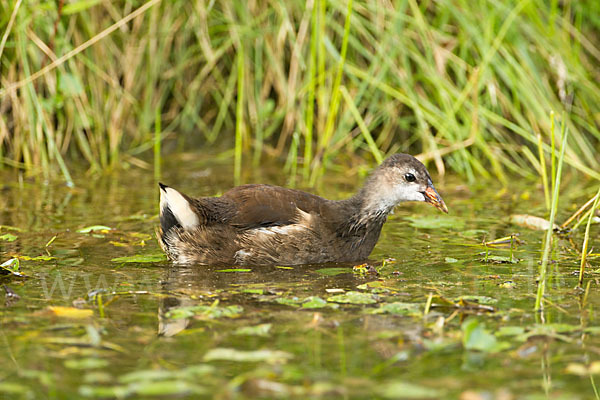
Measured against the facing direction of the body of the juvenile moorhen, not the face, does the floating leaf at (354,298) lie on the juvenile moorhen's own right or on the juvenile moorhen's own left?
on the juvenile moorhen's own right

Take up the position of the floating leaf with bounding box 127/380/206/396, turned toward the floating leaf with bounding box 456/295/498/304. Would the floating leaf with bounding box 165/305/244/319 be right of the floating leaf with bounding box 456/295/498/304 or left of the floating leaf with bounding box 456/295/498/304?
left

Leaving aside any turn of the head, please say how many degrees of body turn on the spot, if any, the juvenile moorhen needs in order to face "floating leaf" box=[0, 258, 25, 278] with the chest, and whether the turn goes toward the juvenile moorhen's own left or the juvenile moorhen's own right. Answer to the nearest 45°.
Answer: approximately 135° to the juvenile moorhen's own right

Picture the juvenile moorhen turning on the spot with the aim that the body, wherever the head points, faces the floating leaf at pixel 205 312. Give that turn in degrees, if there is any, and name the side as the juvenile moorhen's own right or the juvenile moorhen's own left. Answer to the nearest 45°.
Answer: approximately 90° to the juvenile moorhen's own right

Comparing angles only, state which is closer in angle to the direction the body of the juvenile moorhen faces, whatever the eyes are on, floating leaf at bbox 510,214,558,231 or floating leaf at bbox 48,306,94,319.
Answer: the floating leaf at bbox 510,214,558,231

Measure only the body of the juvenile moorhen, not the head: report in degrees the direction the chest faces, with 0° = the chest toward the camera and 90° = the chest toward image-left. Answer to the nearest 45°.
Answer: approximately 270°

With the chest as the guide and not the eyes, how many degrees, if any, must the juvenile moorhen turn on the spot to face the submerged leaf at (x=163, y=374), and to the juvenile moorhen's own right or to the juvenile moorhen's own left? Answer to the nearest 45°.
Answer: approximately 90° to the juvenile moorhen's own right

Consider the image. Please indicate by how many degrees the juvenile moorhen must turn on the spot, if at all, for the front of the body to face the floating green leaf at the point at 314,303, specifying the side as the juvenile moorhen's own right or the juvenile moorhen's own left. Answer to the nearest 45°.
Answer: approximately 90° to the juvenile moorhen's own right

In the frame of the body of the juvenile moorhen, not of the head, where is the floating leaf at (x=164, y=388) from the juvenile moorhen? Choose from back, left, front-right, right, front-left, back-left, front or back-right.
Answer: right

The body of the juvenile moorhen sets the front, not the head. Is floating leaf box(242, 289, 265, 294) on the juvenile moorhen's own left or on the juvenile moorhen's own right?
on the juvenile moorhen's own right

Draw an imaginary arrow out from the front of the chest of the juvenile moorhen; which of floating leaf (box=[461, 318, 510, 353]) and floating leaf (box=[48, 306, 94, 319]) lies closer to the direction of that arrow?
the floating leaf (box=[461, 318, 510, 353])

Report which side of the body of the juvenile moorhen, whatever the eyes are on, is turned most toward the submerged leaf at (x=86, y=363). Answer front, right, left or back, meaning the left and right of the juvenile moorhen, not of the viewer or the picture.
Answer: right

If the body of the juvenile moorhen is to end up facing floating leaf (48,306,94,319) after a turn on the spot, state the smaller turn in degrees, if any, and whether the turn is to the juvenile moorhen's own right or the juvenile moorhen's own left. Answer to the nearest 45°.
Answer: approximately 135° to the juvenile moorhen's own right

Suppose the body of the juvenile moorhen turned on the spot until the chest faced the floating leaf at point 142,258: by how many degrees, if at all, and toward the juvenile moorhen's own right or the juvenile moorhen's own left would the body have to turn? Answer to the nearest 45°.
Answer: approximately 180°
